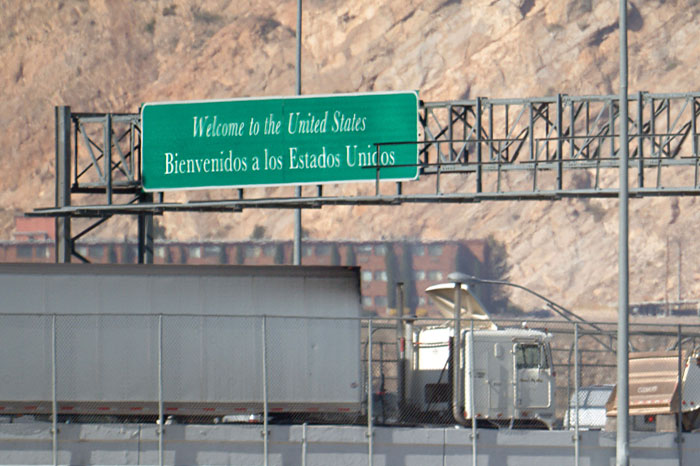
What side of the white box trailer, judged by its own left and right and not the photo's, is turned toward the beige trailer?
front

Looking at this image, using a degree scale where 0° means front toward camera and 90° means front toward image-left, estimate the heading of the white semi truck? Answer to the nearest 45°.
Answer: approximately 225°

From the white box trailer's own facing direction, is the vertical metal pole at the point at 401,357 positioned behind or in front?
in front

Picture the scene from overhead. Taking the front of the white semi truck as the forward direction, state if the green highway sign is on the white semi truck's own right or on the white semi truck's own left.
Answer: on the white semi truck's own left

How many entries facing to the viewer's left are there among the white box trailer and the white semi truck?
0

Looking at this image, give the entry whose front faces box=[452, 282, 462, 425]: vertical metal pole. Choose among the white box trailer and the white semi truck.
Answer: the white box trailer

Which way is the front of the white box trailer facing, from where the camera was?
facing to the right of the viewer
